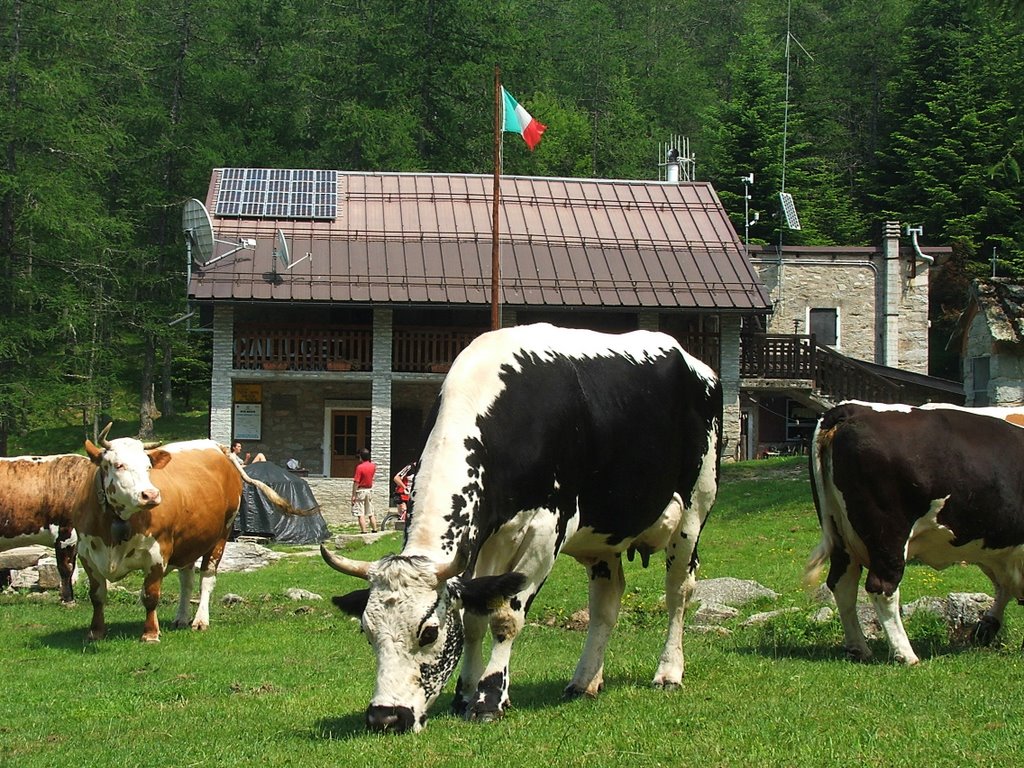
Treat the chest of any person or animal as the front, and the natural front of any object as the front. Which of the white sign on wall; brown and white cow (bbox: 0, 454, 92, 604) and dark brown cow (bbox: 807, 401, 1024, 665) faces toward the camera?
the white sign on wall

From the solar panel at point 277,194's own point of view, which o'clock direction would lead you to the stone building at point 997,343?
The stone building is roughly at 10 o'clock from the solar panel.

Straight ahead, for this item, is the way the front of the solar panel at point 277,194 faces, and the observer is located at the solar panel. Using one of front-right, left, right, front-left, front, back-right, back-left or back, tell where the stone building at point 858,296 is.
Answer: left

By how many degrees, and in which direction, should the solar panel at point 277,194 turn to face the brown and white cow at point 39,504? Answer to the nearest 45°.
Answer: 0° — it already faces it

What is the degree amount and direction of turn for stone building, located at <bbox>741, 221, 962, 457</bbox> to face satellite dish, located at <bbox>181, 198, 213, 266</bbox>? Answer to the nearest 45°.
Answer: approximately 45° to its right

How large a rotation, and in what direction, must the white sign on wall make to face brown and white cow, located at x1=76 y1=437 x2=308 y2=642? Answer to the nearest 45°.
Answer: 0° — it already faces it

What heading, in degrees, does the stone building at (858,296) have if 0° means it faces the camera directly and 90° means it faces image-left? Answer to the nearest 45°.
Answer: approximately 0°

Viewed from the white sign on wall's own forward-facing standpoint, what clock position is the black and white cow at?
The black and white cow is roughly at 12 o'clock from the white sign on wall.

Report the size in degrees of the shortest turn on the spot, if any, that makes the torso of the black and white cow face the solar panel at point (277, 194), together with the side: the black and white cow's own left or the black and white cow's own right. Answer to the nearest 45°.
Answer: approximately 135° to the black and white cow's own right

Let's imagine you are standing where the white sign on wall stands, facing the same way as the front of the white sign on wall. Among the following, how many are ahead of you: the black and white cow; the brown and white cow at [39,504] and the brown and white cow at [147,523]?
3

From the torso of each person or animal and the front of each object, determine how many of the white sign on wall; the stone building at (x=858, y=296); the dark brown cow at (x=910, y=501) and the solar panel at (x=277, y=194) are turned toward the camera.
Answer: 3

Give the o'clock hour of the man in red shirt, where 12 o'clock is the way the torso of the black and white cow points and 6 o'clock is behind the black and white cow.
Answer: The man in red shirt is roughly at 4 o'clock from the black and white cow.

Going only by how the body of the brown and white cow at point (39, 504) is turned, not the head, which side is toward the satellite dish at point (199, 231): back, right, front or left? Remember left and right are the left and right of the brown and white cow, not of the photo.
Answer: left
